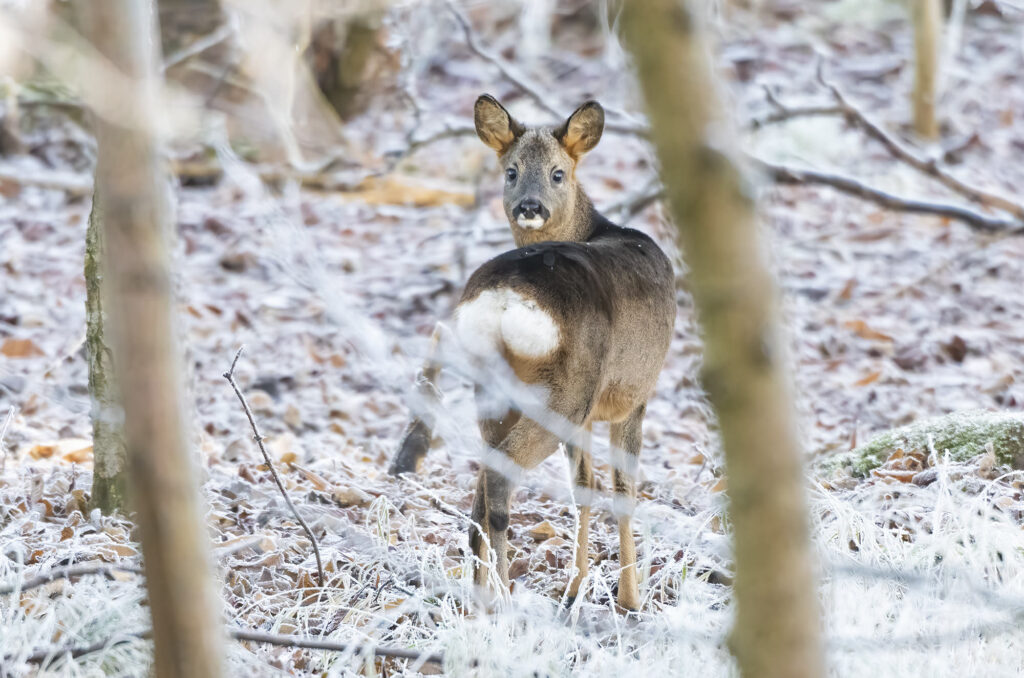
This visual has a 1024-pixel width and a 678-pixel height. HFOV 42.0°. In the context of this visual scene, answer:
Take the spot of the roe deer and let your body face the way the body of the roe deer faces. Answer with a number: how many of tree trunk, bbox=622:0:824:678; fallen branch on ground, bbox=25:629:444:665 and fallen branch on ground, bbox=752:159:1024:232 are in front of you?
1

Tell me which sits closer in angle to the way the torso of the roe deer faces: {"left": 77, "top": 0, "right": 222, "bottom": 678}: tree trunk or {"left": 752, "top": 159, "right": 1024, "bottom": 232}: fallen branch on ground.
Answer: the fallen branch on ground

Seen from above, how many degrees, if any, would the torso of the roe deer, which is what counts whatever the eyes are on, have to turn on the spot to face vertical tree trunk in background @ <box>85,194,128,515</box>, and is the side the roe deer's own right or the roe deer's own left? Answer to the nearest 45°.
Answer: approximately 135° to the roe deer's own left

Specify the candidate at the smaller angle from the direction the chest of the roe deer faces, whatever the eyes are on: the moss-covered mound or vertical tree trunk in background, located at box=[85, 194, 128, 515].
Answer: the moss-covered mound

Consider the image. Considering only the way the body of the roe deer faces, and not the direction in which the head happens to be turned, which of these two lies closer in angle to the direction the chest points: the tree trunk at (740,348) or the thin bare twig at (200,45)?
the thin bare twig

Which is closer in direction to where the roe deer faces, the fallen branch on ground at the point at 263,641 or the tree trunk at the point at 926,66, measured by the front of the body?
the tree trunk

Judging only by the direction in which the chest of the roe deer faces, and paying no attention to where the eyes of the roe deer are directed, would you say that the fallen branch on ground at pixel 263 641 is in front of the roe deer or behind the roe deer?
behind

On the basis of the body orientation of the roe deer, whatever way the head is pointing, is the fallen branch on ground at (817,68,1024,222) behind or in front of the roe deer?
in front

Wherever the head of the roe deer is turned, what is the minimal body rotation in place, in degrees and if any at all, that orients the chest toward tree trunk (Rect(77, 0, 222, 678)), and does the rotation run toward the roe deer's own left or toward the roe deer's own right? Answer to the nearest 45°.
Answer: approximately 135° to the roe deer's own right

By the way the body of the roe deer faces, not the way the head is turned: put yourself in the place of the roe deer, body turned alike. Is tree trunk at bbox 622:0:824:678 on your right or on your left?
on your right

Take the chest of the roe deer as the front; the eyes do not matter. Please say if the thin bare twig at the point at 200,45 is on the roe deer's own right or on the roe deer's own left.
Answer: on the roe deer's own left

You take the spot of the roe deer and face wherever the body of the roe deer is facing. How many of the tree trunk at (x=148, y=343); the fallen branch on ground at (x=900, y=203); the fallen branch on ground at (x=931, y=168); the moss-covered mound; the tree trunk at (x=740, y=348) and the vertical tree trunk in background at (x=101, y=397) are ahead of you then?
3

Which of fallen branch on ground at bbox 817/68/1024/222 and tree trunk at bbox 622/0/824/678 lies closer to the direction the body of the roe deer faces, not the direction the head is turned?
the fallen branch on ground

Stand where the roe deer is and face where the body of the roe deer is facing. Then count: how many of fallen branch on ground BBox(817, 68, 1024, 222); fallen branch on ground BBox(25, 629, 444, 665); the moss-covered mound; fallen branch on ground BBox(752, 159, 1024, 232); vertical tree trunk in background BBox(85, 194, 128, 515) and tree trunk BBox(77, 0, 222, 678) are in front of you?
3

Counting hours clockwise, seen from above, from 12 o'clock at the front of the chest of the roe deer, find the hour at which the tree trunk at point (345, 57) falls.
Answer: The tree trunk is roughly at 10 o'clock from the roe deer.

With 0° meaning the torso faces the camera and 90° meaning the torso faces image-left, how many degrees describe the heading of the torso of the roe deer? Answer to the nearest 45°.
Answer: approximately 225°
